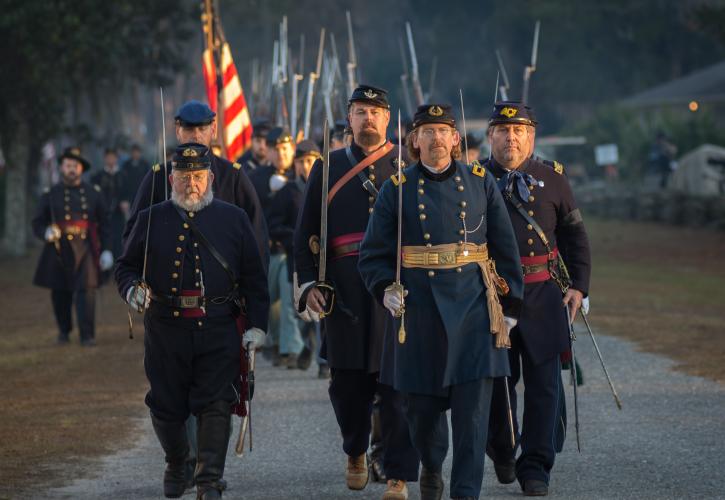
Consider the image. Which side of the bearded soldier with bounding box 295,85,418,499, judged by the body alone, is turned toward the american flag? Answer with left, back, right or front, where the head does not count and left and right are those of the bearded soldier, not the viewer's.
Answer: back

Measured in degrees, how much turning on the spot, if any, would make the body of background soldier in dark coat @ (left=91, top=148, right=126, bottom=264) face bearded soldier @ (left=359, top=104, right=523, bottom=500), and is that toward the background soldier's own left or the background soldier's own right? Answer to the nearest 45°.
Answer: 0° — they already face them

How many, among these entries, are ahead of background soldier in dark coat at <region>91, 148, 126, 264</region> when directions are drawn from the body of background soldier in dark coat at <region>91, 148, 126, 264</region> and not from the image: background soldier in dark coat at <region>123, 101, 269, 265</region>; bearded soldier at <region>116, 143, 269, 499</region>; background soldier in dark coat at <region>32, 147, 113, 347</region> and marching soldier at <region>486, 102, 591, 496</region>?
4

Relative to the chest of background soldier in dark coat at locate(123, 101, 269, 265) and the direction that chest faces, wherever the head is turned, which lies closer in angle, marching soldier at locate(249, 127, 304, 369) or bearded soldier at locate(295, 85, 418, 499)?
the bearded soldier

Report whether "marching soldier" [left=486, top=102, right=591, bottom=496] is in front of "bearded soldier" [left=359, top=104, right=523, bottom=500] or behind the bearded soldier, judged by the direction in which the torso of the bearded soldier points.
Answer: behind

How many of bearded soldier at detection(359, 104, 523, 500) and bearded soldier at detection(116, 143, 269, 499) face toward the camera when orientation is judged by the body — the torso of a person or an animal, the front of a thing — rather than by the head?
2

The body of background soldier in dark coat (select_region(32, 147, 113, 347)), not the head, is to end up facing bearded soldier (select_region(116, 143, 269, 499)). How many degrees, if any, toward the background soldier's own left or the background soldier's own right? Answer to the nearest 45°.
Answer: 0° — they already face them

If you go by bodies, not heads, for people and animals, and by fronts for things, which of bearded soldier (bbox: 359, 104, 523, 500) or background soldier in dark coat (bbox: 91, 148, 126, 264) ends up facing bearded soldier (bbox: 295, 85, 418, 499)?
the background soldier in dark coat

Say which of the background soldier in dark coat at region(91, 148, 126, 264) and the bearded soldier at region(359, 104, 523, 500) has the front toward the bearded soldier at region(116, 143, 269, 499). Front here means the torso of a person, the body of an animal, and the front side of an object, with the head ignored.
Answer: the background soldier in dark coat

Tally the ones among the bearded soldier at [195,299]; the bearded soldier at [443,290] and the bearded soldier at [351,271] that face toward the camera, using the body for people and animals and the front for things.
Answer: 3
